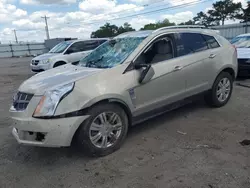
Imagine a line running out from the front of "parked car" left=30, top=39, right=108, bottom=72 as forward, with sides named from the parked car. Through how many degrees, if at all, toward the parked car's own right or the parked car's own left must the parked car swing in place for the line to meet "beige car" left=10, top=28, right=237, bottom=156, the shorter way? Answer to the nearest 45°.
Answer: approximately 45° to the parked car's own left

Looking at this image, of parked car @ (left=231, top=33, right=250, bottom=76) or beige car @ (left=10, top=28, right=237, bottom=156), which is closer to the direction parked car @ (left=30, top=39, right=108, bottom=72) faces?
the beige car

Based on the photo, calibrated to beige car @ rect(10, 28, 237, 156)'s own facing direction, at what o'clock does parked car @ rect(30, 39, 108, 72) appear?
The parked car is roughly at 4 o'clock from the beige car.

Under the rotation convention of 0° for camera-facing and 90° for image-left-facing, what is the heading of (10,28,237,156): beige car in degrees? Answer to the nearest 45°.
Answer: approximately 45°

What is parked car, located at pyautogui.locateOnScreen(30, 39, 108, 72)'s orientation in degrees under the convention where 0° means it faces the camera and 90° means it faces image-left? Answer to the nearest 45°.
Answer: approximately 45°

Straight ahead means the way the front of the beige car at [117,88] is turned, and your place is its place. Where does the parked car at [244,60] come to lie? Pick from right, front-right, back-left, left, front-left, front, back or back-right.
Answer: back

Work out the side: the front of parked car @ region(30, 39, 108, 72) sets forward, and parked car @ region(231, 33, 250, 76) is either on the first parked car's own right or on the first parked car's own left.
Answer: on the first parked car's own left
